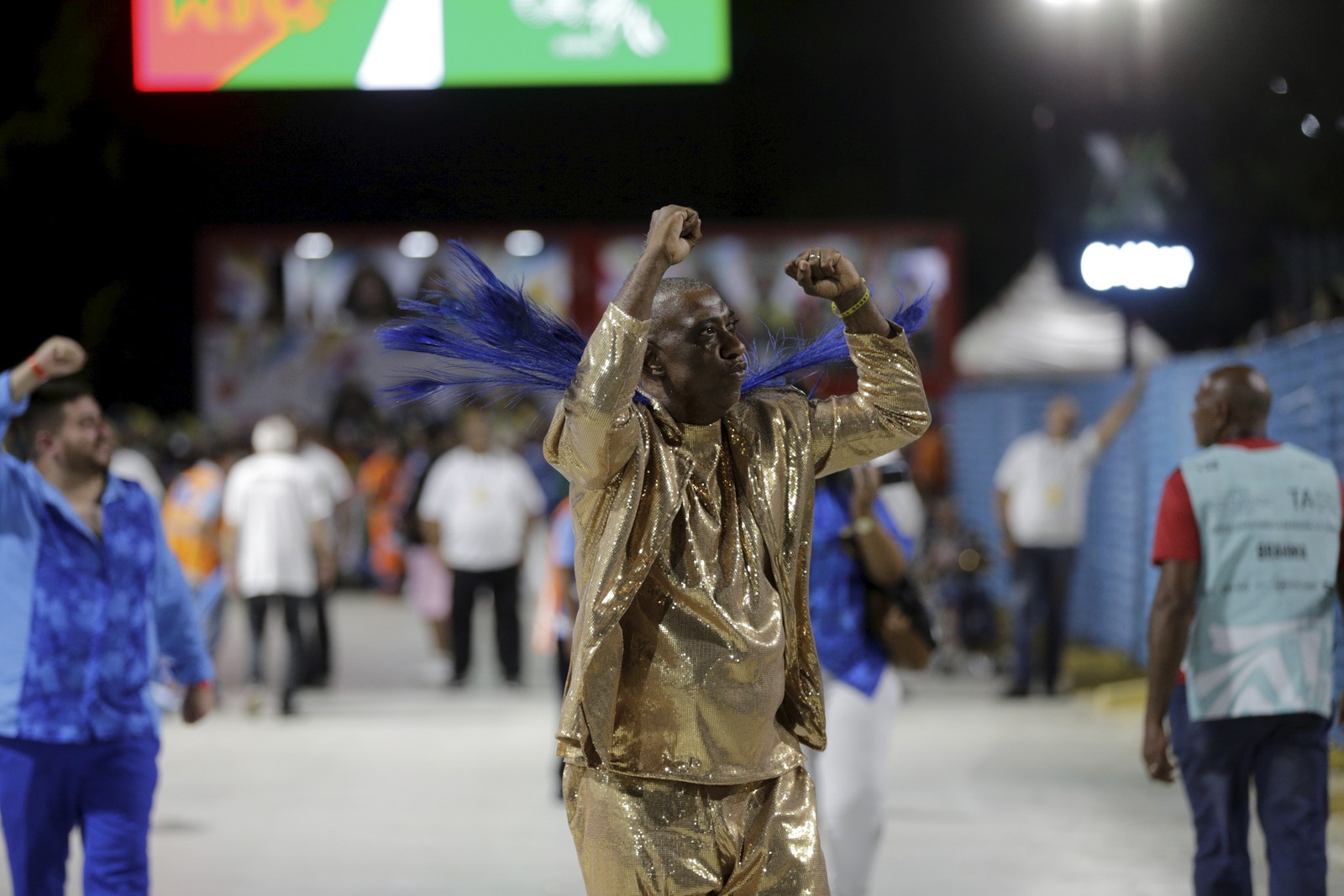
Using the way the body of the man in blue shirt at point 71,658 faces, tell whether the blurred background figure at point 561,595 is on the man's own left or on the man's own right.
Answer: on the man's own left

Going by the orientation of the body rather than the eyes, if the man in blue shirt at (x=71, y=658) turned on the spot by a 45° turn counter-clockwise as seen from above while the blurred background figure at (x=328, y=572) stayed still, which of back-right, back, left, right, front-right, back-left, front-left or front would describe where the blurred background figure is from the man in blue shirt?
left

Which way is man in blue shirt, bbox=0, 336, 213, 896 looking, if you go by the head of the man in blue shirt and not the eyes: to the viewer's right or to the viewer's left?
to the viewer's right

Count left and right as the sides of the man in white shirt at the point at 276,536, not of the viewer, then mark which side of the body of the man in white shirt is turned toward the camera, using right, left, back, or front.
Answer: back

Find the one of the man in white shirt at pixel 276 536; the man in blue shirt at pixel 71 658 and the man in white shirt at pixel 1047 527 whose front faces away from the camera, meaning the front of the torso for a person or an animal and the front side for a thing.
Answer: the man in white shirt at pixel 276 536

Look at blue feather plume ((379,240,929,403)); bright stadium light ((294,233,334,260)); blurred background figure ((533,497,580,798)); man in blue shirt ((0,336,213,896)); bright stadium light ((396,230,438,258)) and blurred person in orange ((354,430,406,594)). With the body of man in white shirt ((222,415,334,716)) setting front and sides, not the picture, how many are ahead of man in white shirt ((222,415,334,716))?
3
